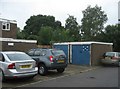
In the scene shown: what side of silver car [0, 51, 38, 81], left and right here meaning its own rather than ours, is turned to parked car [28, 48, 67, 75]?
right

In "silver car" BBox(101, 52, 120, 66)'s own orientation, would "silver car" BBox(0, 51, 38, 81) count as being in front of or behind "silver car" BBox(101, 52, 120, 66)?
behind

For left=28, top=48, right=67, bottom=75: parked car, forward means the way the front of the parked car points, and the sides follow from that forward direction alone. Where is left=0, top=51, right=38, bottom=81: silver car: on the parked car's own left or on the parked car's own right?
on the parked car's own left

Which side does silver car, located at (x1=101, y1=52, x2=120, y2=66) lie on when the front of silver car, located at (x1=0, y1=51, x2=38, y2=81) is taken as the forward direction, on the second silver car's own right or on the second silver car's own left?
on the second silver car's own right

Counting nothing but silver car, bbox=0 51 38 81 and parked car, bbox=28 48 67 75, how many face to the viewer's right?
0

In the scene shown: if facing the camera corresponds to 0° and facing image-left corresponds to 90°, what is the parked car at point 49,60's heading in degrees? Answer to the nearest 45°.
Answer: approximately 135°

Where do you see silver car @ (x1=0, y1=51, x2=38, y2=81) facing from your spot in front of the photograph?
facing away from the viewer and to the left of the viewer

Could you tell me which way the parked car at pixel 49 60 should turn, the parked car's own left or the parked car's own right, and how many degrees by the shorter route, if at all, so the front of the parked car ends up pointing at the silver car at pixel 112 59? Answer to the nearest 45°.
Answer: approximately 90° to the parked car's own right

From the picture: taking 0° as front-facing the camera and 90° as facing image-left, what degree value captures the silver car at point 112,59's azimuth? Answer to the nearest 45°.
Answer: approximately 225°
